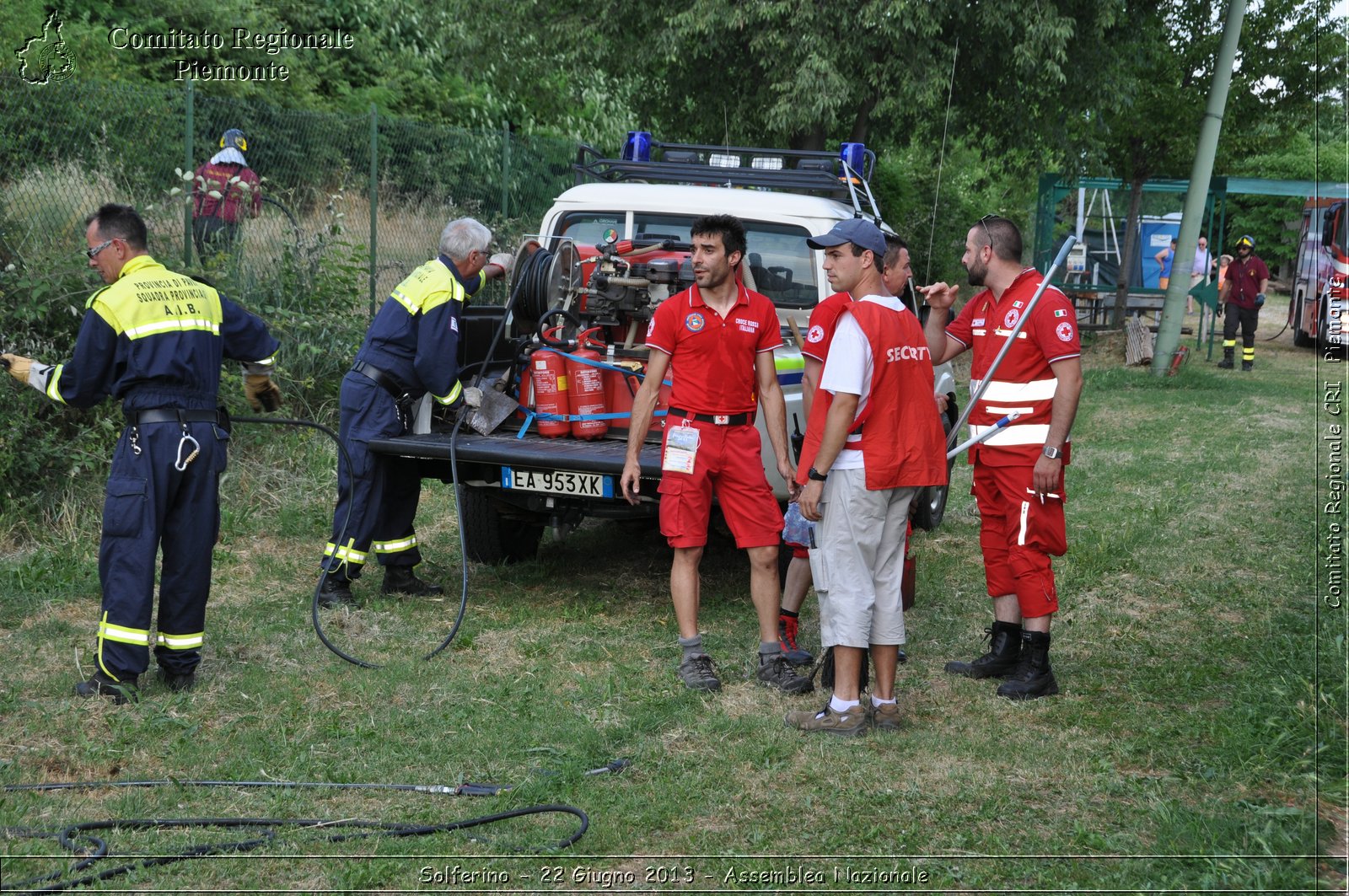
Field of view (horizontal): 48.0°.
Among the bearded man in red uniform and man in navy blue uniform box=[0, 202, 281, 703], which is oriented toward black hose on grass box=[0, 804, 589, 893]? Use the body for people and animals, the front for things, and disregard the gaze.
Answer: the bearded man in red uniform

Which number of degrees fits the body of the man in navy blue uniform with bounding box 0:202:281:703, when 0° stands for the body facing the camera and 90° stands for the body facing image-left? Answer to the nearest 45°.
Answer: approximately 135°

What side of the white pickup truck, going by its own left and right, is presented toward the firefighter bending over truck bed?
back

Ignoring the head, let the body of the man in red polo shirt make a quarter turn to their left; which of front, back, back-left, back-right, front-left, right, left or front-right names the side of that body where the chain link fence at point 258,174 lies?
back-left

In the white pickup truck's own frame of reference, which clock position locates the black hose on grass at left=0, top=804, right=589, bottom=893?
The black hose on grass is roughly at 5 o'clock from the white pickup truck.

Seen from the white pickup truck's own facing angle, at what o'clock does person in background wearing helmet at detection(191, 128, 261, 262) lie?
The person in background wearing helmet is roughly at 9 o'clock from the white pickup truck.

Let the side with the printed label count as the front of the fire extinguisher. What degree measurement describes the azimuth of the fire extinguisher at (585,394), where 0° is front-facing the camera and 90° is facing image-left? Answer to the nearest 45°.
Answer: approximately 0°

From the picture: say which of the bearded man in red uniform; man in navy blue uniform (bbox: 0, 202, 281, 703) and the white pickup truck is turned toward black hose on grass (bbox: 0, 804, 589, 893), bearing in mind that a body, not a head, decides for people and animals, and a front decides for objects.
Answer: the bearded man in red uniform

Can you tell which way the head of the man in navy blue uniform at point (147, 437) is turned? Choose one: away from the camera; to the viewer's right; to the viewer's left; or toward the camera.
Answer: to the viewer's left

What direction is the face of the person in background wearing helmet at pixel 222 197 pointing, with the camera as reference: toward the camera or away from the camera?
away from the camera

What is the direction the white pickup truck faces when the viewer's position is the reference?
facing away from the viewer and to the right of the viewer
